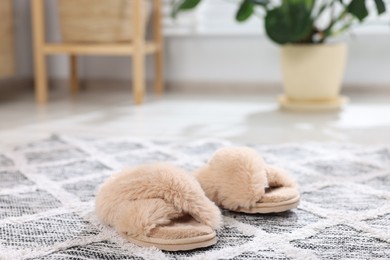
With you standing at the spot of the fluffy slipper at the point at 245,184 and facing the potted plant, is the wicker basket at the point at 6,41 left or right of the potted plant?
left

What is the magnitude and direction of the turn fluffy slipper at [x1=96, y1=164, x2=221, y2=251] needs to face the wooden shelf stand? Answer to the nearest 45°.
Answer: approximately 135° to its left

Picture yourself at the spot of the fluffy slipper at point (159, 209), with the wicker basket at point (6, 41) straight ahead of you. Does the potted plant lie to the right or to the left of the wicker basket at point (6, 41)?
right

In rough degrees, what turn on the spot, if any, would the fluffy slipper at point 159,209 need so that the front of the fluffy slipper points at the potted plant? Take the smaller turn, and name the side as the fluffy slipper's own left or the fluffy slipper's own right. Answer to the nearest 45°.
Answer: approximately 90° to the fluffy slipper's own left
